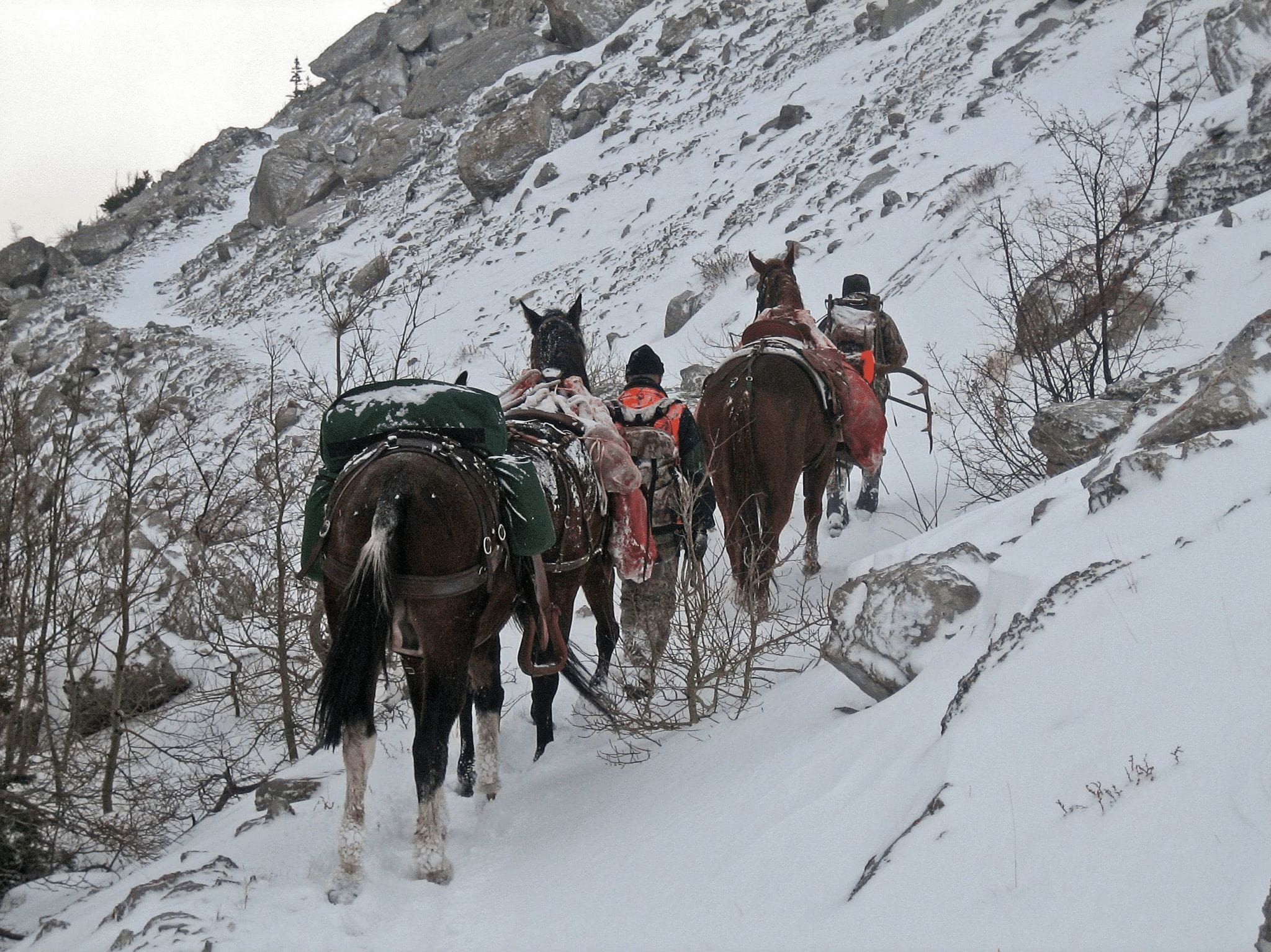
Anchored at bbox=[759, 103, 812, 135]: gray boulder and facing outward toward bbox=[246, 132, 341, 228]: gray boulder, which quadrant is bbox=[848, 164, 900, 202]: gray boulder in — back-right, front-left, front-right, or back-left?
back-left

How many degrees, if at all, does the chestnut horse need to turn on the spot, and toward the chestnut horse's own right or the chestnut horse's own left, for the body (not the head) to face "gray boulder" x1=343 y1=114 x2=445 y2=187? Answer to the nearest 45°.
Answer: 0° — it already faces it

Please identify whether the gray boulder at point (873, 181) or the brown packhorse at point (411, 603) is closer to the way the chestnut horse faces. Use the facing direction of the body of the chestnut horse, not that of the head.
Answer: the gray boulder

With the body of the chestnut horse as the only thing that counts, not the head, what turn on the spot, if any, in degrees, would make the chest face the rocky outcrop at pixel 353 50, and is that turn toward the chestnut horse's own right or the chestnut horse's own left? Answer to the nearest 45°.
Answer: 0° — it already faces it

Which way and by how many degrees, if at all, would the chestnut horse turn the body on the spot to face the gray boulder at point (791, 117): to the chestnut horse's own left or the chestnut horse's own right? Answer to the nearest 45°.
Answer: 0° — it already faces it

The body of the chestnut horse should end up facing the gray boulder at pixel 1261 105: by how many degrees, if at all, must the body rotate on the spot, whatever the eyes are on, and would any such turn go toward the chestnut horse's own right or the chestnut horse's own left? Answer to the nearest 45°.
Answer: approximately 45° to the chestnut horse's own right

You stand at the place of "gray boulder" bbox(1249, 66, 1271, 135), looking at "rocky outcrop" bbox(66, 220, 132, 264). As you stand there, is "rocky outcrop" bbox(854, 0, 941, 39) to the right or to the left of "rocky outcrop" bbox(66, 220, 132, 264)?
right

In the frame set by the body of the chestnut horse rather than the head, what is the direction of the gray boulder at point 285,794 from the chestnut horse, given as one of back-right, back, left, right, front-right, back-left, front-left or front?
back-left

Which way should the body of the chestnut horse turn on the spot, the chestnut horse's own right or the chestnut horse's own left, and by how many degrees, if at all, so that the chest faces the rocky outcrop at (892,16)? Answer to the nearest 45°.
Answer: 0° — it already faces it

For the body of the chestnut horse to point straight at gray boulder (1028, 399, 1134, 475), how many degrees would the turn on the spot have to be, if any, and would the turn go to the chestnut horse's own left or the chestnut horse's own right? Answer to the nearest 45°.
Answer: approximately 90° to the chestnut horse's own right

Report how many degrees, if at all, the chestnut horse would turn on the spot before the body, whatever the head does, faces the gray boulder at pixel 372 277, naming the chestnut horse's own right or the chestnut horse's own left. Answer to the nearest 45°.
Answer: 0° — it already faces it

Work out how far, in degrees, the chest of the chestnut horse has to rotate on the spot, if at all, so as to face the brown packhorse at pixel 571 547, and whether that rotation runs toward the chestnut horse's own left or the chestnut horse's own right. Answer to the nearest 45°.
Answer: approximately 135° to the chestnut horse's own left

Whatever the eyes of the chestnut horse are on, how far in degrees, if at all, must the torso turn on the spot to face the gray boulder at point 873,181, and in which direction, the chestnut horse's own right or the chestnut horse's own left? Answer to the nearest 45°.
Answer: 0° — it already faces it

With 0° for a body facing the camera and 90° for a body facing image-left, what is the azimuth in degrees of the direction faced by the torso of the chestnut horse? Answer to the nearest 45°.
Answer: approximately 180°
